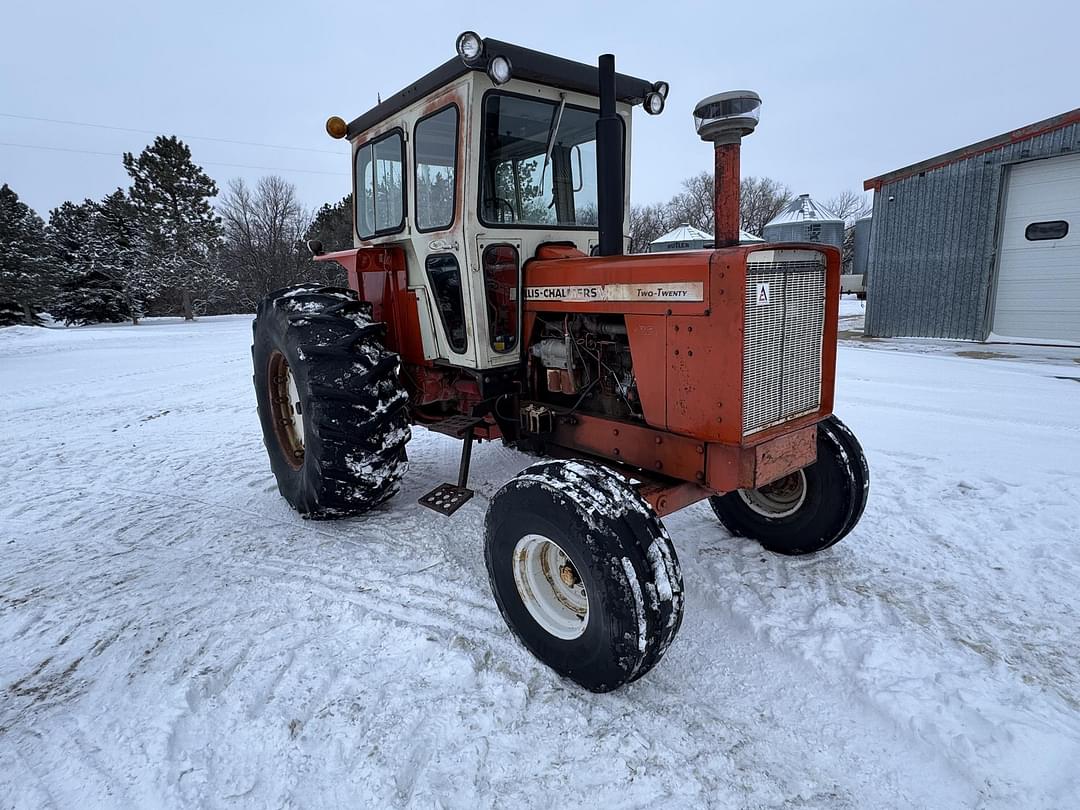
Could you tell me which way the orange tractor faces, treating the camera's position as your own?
facing the viewer and to the right of the viewer

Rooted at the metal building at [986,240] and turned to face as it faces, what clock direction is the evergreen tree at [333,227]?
The evergreen tree is roughly at 2 o'clock from the metal building.

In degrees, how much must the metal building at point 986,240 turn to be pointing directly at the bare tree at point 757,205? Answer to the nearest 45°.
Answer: approximately 135° to its right

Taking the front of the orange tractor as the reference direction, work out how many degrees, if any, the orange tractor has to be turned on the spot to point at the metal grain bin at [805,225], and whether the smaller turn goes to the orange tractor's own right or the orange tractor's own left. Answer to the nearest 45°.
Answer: approximately 90° to the orange tractor's own left

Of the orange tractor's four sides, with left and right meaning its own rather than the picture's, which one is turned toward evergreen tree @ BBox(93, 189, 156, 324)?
back

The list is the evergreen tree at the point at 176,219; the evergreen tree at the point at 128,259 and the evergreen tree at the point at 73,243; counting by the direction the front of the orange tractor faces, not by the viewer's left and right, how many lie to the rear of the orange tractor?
3

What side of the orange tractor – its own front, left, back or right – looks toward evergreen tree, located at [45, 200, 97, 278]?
back

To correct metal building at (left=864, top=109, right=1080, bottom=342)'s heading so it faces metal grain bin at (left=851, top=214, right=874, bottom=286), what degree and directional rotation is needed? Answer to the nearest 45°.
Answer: approximately 135° to its right

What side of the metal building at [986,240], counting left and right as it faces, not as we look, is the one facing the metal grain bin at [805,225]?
right

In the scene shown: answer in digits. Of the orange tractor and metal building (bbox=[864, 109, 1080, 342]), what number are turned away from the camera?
0

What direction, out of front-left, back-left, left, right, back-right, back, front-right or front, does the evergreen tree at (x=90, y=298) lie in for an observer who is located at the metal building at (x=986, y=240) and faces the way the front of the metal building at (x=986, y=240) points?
front-right

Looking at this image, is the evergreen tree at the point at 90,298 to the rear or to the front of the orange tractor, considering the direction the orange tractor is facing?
to the rear

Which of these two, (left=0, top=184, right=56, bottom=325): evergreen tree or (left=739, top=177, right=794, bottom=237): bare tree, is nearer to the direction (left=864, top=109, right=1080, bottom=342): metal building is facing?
the evergreen tree

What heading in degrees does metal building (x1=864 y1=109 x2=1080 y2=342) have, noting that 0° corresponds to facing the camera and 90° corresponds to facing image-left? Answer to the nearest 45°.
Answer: approximately 45°
